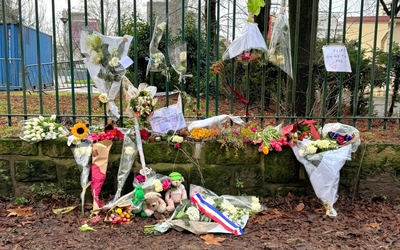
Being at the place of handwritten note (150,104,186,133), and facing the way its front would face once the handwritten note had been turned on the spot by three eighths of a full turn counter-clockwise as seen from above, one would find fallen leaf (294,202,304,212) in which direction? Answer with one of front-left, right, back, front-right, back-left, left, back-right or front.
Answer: front-right

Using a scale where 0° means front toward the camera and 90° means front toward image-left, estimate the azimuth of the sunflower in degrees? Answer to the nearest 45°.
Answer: approximately 0°

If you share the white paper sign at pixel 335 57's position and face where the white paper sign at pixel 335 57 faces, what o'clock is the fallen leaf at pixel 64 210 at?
The fallen leaf is roughly at 2 o'clock from the white paper sign.

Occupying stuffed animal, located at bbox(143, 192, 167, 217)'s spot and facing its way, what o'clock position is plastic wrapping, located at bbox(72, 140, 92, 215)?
The plastic wrapping is roughly at 2 o'clock from the stuffed animal.

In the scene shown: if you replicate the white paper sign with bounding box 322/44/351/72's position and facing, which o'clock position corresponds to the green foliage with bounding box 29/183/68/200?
The green foliage is roughly at 2 o'clock from the white paper sign.

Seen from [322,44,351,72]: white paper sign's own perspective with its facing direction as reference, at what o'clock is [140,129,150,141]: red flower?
The red flower is roughly at 2 o'clock from the white paper sign.

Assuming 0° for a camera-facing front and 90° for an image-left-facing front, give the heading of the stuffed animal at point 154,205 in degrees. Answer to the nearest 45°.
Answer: approximately 45°
